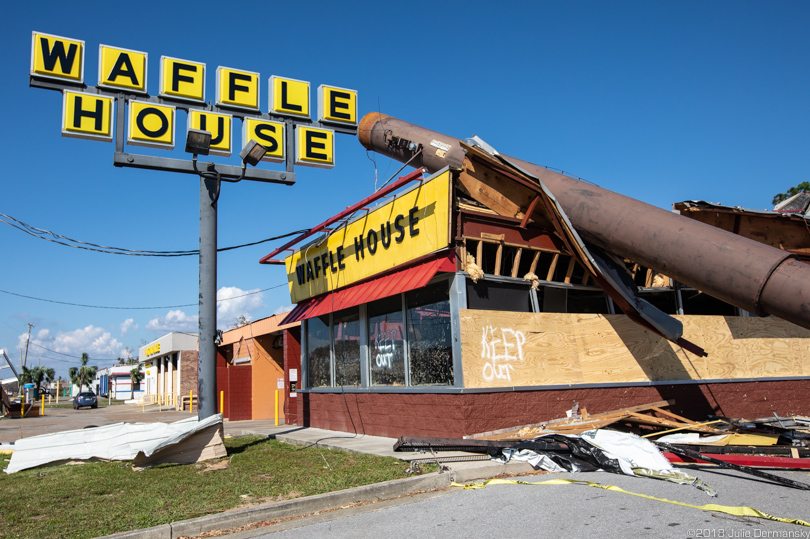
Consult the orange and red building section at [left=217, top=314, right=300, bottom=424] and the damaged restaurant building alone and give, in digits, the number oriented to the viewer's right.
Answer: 0

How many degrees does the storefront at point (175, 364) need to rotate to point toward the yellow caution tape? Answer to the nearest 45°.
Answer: approximately 45° to its left

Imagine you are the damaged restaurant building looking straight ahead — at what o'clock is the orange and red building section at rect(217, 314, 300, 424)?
The orange and red building section is roughly at 3 o'clock from the damaged restaurant building.

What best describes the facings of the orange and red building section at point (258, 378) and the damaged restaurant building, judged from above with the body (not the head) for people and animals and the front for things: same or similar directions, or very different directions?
same or similar directions

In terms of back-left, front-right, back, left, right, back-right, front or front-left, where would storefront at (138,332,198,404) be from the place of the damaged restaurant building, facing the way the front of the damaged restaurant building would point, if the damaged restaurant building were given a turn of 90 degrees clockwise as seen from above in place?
front

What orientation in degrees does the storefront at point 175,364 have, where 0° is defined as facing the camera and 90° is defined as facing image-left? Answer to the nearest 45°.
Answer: approximately 45°

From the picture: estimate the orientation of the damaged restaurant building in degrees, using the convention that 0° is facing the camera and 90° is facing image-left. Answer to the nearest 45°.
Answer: approximately 45°

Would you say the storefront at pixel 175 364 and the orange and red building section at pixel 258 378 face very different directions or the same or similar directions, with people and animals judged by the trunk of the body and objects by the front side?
same or similar directions

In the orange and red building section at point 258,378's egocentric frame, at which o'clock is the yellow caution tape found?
The yellow caution tape is roughly at 10 o'clock from the orange and red building section.

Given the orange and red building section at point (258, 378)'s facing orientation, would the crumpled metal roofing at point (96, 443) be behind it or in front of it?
in front

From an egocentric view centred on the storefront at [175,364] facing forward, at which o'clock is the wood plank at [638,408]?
The wood plank is roughly at 10 o'clock from the storefront.

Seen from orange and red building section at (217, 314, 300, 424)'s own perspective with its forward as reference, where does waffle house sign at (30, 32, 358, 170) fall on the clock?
The waffle house sign is roughly at 11 o'clock from the orange and red building section.

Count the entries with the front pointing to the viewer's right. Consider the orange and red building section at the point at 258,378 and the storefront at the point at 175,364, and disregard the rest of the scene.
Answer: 0

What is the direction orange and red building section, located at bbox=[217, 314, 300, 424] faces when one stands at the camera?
facing the viewer and to the left of the viewer

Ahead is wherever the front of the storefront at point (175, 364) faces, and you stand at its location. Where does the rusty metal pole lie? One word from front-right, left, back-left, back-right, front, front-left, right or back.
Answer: front-left
